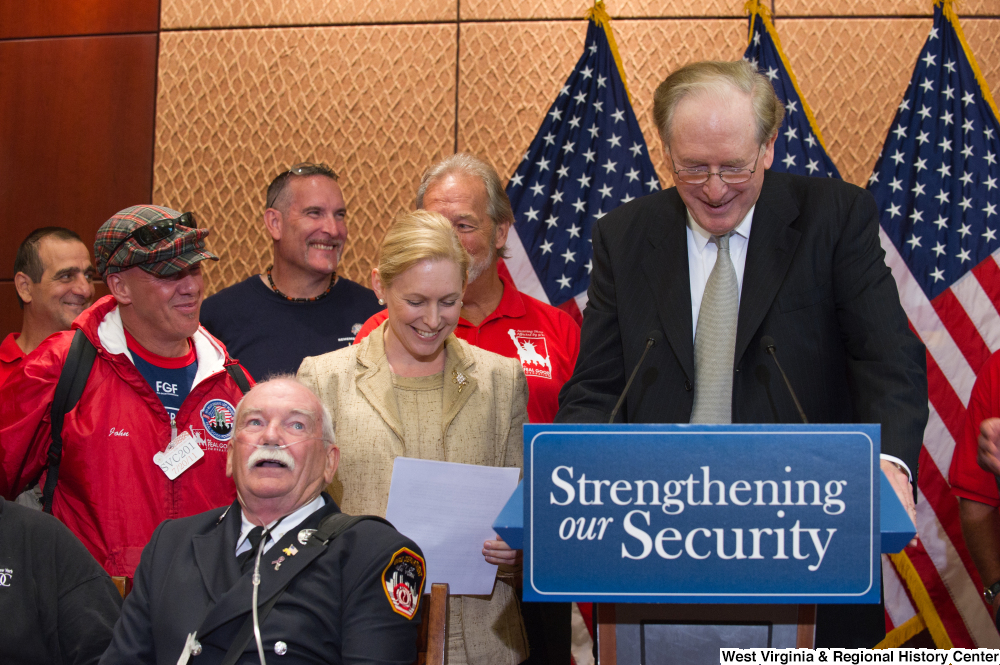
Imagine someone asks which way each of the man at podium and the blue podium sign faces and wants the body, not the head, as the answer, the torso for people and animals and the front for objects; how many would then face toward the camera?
2

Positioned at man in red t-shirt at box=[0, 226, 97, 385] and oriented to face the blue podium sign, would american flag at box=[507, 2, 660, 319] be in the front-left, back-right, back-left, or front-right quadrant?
front-left

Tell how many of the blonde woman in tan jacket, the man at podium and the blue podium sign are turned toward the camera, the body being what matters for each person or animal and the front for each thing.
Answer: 3

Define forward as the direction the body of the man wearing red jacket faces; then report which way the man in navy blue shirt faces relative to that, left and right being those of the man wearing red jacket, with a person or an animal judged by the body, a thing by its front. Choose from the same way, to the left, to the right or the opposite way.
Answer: the same way

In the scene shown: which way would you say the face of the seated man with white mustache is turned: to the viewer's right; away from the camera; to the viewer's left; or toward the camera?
toward the camera

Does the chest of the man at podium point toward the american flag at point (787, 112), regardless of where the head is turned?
no

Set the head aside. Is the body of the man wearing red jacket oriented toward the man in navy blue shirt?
no

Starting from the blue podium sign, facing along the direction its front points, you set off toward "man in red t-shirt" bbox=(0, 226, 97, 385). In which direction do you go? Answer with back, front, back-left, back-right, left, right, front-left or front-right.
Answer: back-right

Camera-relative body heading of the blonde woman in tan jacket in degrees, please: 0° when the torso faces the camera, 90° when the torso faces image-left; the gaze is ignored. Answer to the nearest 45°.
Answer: approximately 0°

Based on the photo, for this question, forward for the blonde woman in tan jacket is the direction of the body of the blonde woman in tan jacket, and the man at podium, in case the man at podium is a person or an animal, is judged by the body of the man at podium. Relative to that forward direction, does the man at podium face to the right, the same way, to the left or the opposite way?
the same way

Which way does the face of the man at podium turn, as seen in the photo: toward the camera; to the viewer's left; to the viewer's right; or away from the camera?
toward the camera

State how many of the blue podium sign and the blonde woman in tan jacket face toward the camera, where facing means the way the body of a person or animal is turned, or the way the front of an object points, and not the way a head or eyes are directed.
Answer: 2

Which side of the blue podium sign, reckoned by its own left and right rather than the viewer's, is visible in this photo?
front

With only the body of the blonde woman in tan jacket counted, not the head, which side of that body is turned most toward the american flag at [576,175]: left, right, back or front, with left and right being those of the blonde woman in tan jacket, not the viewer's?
back

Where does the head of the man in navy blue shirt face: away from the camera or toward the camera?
toward the camera

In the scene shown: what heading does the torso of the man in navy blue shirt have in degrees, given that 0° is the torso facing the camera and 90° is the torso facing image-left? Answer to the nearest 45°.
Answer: approximately 315°

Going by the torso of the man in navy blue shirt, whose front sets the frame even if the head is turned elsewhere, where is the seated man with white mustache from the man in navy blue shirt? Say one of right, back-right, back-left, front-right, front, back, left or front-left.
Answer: front-right
